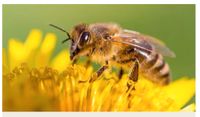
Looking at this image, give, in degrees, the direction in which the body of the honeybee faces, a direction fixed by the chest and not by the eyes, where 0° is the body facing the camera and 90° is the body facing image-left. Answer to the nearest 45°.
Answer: approximately 90°
